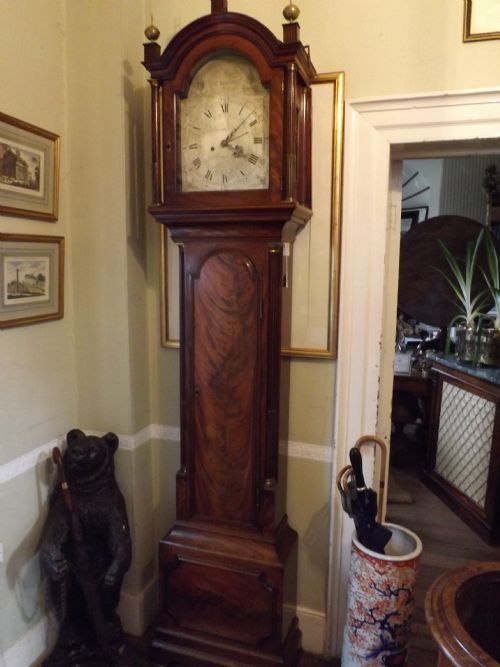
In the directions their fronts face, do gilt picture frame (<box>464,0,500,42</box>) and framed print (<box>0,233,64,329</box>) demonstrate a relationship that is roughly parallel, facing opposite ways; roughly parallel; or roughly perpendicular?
roughly perpendicular

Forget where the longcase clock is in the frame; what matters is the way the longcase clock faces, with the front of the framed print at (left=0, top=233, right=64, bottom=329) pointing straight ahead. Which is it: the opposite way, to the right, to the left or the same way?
to the right

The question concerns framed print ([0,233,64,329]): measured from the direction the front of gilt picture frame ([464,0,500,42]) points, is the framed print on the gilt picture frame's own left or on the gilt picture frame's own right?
on the gilt picture frame's own right

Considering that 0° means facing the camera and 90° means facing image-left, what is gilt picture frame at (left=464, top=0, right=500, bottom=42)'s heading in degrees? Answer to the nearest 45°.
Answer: approximately 0°

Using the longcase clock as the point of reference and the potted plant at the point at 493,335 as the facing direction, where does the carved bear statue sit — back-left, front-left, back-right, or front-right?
back-left

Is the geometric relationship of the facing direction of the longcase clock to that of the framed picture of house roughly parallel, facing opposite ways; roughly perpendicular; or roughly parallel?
roughly perpendicular

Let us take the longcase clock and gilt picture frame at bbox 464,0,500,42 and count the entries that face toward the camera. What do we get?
2
